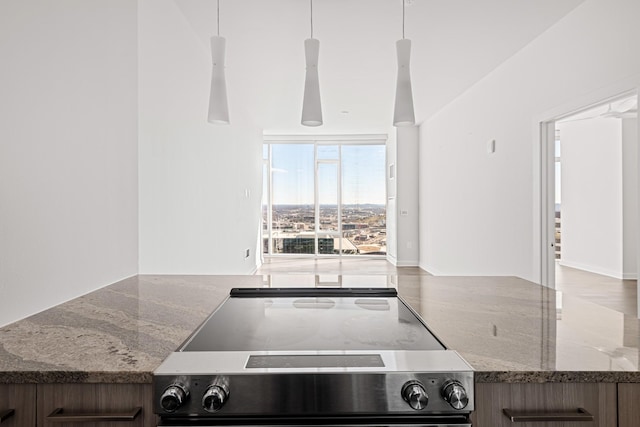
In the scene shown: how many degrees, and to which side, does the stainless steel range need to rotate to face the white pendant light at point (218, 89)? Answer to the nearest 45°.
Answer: approximately 180°

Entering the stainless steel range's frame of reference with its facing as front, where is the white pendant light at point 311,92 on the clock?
The white pendant light is roughly at 6 o'clock from the stainless steel range.

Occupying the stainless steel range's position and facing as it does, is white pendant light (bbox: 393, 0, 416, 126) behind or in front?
behind

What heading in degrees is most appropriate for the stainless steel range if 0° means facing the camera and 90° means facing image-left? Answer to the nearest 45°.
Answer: approximately 0°

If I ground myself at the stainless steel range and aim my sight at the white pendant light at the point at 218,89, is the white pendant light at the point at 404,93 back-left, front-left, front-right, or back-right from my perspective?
front-right

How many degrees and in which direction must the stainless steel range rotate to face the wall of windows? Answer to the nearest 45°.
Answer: approximately 180°
